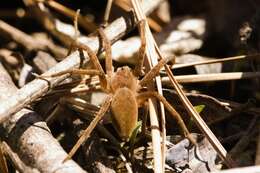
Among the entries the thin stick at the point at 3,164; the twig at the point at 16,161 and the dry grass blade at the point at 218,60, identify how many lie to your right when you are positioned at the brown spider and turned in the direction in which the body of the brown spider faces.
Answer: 1

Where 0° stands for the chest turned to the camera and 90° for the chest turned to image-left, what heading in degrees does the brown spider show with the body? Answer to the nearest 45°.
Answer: approximately 180°

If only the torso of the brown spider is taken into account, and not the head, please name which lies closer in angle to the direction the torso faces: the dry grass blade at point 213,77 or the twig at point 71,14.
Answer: the twig

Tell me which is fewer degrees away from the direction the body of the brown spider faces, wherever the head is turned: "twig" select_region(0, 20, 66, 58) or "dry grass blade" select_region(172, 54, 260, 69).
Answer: the twig

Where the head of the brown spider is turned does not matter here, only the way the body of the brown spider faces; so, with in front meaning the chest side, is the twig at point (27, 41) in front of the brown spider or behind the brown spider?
in front

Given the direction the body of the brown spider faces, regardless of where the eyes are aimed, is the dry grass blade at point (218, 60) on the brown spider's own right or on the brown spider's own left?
on the brown spider's own right

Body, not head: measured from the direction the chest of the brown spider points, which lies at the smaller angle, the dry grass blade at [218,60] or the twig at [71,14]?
the twig

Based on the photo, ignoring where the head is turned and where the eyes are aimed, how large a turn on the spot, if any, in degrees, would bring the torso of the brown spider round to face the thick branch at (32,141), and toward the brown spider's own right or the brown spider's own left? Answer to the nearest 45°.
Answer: approximately 135° to the brown spider's own left

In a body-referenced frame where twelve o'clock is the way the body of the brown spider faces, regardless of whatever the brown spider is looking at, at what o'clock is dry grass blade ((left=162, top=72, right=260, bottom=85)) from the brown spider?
The dry grass blade is roughly at 3 o'clock from the brown spider.

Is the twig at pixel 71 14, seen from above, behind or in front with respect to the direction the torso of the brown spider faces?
in front

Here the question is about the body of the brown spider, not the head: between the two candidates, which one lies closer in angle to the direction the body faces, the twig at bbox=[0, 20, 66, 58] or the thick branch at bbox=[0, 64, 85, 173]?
the twig

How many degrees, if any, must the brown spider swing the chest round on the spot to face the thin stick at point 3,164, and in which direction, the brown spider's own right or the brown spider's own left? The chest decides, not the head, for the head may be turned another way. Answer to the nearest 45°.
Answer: approximately 90° to the brown spider's own left

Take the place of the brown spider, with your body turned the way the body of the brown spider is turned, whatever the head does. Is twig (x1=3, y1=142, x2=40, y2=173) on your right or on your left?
on your left
